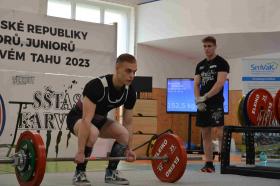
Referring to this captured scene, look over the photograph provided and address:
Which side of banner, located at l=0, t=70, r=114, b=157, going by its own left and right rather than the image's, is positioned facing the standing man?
left

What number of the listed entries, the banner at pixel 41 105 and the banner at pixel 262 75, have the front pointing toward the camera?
2

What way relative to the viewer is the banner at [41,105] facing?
toward the camera

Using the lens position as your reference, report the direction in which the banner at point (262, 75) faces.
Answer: facing the viewer

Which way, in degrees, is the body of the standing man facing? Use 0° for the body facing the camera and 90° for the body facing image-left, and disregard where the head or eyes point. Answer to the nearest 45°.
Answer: approximately 45°

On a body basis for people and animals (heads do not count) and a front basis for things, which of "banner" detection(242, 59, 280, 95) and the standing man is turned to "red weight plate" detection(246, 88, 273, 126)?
the banner

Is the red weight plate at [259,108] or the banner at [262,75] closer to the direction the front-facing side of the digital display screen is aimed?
the red weight plate

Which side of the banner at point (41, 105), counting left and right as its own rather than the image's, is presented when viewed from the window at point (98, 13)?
back

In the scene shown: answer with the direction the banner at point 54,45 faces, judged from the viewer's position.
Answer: facing the viewer and to the right of the viewer

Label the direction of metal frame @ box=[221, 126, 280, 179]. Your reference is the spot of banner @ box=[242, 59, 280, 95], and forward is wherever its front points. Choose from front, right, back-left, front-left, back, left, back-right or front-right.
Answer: front

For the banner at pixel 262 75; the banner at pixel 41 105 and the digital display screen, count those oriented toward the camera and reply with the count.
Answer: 3

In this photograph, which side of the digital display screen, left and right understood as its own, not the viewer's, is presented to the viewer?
front
